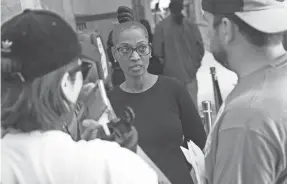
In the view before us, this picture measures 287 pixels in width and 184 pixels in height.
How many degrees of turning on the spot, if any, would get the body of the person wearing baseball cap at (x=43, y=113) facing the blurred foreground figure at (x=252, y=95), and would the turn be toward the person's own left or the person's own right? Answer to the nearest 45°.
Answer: approximately 45° to the person's own right

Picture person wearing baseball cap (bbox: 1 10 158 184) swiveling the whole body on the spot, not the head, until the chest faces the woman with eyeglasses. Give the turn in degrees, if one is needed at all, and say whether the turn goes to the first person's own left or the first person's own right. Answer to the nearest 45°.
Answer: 0° — they already face them

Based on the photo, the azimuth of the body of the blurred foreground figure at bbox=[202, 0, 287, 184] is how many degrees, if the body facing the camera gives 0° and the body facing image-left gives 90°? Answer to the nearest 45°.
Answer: approximately 135°

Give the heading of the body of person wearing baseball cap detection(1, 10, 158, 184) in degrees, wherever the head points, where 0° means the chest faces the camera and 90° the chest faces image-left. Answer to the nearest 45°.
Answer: approximately 225°

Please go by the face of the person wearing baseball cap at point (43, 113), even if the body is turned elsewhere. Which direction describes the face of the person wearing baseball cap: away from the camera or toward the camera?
away from the camera

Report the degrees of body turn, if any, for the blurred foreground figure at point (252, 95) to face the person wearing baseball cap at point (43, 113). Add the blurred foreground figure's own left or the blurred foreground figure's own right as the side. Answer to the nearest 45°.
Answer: approximately 90° to the blurred foreground figure's own left

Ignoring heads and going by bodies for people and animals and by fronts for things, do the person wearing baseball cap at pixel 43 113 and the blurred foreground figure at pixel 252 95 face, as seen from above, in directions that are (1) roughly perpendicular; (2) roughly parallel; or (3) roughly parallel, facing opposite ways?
roughly perpendicular
